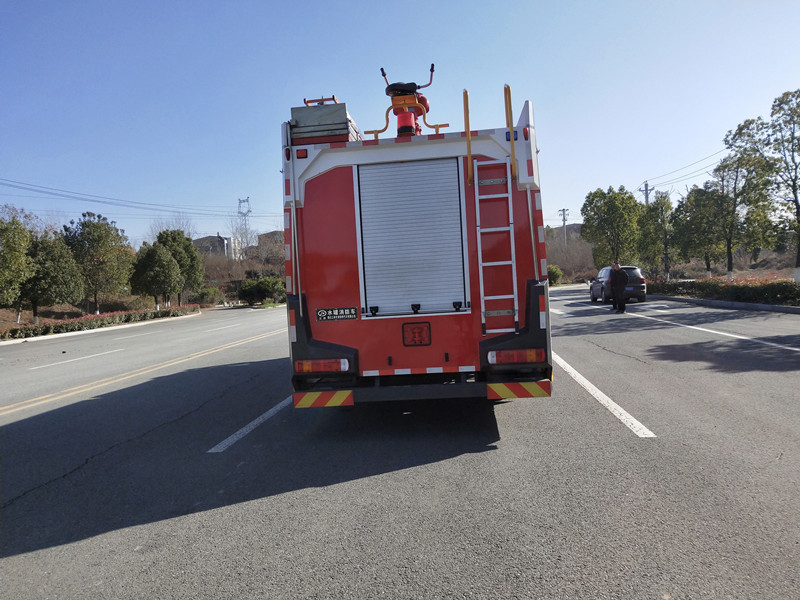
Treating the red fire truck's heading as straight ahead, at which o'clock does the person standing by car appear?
The person standing by car is roughly at 1 o'clock from the red fire truck.

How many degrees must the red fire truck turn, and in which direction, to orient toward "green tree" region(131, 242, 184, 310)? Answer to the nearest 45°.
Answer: approximately 45° to its left

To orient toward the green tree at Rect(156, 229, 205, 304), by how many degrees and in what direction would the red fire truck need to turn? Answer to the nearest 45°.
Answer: approximately 45° to its left

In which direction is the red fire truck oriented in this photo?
away from the camera

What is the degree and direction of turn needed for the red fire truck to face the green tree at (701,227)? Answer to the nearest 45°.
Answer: approximately 45° to its right

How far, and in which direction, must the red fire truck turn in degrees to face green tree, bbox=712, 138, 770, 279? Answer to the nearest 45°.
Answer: approximately 45° to its right

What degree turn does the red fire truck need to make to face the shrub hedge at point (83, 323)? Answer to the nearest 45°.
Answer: approximately 45° to its left
